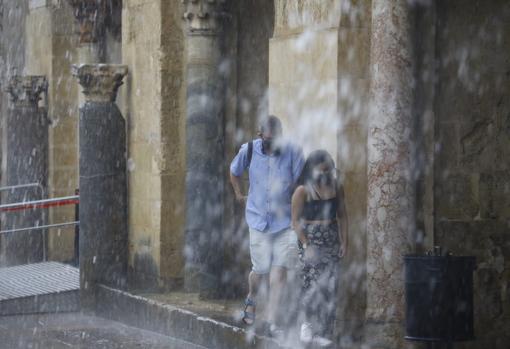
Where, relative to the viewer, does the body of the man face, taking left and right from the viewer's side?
facing the viewer

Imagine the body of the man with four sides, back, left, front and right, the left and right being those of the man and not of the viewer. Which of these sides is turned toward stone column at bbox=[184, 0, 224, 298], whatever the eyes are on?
back

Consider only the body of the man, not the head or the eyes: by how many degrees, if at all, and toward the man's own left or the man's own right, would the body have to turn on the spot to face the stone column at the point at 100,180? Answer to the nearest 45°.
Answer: approximately 135° to the man's own right

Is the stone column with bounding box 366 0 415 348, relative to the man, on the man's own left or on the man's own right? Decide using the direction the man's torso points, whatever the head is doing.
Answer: on the man's own left
